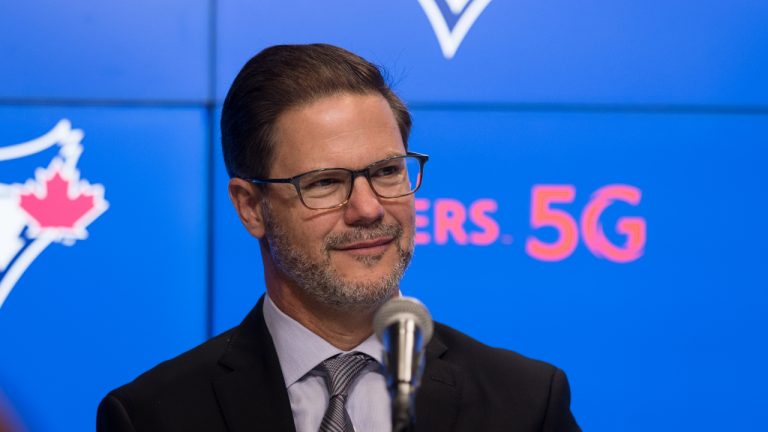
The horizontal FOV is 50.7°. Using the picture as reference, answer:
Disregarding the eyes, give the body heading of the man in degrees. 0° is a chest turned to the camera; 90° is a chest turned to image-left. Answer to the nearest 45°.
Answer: approximately 0°

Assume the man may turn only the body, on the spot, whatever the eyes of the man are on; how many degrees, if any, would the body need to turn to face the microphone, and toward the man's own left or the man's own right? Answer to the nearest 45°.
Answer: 0° — they already face it
